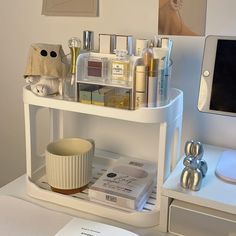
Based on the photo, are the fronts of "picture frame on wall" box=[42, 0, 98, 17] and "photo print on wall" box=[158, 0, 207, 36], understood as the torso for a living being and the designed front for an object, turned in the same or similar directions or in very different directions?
same or similar directions

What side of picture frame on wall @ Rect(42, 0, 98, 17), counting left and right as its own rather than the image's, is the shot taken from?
front

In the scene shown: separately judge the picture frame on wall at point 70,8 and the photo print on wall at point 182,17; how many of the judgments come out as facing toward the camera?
2

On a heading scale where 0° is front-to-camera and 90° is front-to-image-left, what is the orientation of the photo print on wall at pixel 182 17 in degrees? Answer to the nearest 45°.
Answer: approximately 0°
